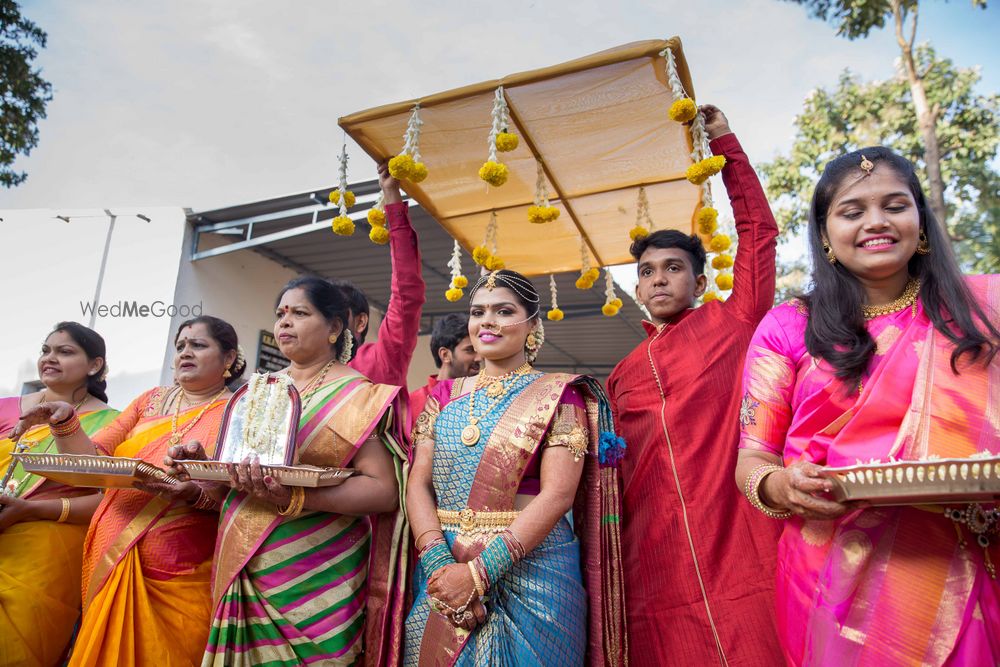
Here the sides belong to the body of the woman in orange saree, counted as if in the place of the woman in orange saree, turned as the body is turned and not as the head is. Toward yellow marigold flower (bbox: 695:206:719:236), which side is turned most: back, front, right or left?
left

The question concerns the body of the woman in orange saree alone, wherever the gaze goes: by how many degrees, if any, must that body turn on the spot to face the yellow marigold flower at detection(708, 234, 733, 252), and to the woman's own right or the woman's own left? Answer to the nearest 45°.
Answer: approximately 90° to the woman's own left

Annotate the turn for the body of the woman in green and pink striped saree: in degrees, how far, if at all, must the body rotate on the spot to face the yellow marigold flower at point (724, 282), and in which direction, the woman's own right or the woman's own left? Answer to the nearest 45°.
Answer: approximately 135° to the woman's own left

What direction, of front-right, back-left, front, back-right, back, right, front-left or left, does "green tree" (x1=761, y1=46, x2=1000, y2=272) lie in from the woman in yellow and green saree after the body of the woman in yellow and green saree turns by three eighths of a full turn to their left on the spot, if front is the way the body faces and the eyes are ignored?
front

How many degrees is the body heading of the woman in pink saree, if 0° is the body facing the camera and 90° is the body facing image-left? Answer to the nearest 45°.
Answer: approximately 0°

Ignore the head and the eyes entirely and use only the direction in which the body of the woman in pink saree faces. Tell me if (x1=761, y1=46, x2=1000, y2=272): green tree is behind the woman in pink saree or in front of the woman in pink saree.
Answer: behind

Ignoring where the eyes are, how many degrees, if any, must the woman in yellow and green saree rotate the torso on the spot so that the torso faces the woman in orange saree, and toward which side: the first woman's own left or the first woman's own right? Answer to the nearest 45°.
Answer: approximately 90° to the first woman's own left

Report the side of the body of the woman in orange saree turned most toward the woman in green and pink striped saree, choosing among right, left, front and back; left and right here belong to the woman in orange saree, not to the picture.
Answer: left

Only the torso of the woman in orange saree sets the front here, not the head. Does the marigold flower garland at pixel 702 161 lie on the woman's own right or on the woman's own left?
on the woman's own left

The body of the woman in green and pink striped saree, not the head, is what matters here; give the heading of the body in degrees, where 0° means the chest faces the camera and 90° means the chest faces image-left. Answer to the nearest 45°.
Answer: approximately 45°
